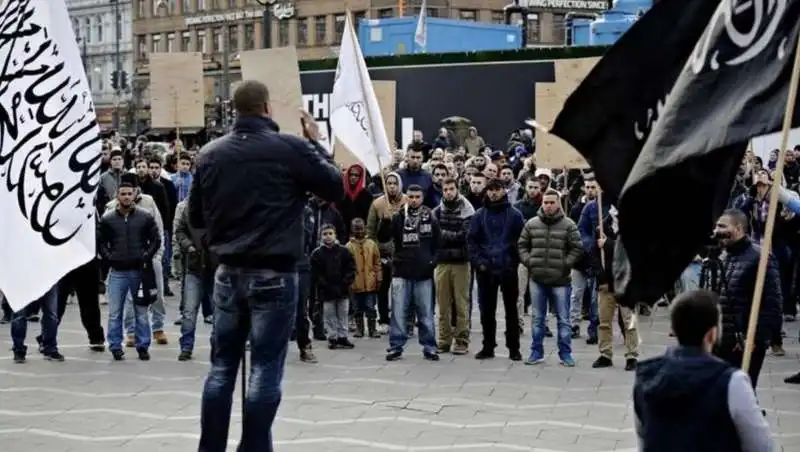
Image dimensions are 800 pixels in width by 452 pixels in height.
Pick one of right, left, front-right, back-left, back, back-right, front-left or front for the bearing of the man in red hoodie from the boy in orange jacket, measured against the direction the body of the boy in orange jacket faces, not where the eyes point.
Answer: back

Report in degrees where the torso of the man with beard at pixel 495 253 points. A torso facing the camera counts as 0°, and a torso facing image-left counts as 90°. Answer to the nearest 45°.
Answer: approximately 0°

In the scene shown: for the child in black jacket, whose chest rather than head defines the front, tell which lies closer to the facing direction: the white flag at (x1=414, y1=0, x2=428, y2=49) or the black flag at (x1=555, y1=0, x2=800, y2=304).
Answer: the black flag

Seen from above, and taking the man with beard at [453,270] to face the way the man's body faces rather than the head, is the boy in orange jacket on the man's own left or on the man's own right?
on the man's own right

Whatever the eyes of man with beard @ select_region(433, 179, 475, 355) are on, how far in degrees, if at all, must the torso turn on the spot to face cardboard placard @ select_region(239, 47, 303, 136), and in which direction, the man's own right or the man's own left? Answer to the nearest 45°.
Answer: approximately 135° to the man's own right

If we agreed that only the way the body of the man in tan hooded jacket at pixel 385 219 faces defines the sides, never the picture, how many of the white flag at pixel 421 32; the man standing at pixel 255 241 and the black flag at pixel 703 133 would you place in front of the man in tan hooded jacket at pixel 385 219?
2

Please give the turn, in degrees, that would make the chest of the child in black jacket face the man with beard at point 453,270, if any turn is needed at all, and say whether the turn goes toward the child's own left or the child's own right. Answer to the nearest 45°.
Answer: approximately 90° to the child's own left

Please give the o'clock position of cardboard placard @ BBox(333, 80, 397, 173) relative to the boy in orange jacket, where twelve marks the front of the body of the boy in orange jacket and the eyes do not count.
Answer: The cardboard placard is roughly at 6 o'clock from the boy in orange jacket.

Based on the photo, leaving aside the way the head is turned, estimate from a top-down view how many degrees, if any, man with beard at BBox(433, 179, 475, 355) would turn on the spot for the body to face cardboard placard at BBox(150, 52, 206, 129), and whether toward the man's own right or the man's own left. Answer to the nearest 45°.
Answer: approximately 135° to the man's own right

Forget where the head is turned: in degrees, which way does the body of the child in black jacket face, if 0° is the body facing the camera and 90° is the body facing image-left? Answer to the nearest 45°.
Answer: approximately 0°

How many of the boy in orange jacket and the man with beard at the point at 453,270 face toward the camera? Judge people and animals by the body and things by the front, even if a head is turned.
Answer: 2
